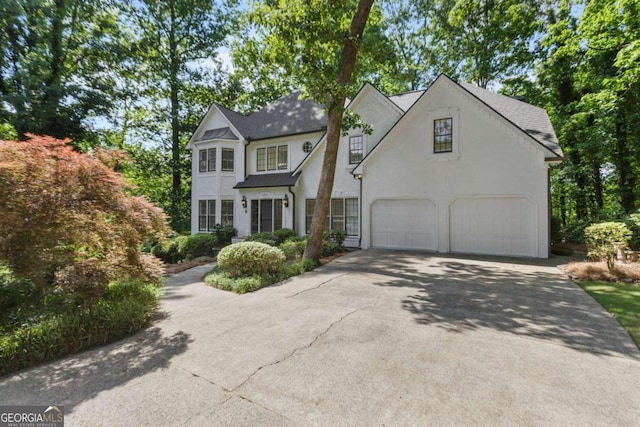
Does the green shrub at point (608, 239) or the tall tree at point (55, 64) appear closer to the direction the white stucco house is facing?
the green shrub

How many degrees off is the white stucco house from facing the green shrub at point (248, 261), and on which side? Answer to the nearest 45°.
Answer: approximately 45° to its right

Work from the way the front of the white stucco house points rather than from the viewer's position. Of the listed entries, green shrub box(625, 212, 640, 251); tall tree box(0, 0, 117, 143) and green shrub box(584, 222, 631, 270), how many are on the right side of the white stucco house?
1

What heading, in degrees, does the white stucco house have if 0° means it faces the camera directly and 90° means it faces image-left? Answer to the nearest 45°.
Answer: approximately 0°

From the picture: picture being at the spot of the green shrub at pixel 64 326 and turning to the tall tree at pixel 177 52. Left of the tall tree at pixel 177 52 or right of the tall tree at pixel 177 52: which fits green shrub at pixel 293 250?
right

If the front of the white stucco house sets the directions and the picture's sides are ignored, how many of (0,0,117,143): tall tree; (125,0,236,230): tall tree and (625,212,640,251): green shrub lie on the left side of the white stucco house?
1

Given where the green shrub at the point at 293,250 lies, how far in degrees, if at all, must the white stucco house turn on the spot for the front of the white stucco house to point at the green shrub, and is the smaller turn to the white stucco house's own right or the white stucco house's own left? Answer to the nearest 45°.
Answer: approximately 45° to the white stucco house's own right

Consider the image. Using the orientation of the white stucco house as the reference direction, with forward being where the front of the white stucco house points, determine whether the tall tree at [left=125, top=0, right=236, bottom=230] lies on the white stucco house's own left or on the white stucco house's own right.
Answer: on the white stucco house's own right

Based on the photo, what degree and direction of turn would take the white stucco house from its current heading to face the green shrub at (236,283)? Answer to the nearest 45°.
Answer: approximately 45° to its right

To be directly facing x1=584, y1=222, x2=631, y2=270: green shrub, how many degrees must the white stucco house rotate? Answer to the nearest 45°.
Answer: approximately 45° to its left
